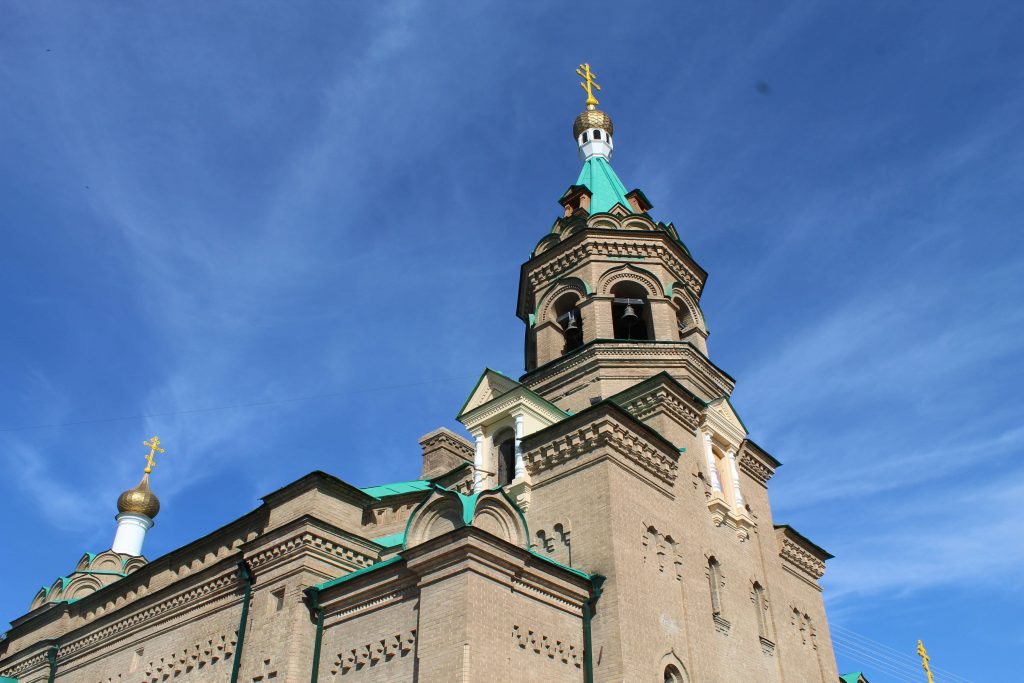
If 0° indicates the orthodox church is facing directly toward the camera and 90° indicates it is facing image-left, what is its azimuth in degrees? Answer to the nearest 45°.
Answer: approximately 315°
